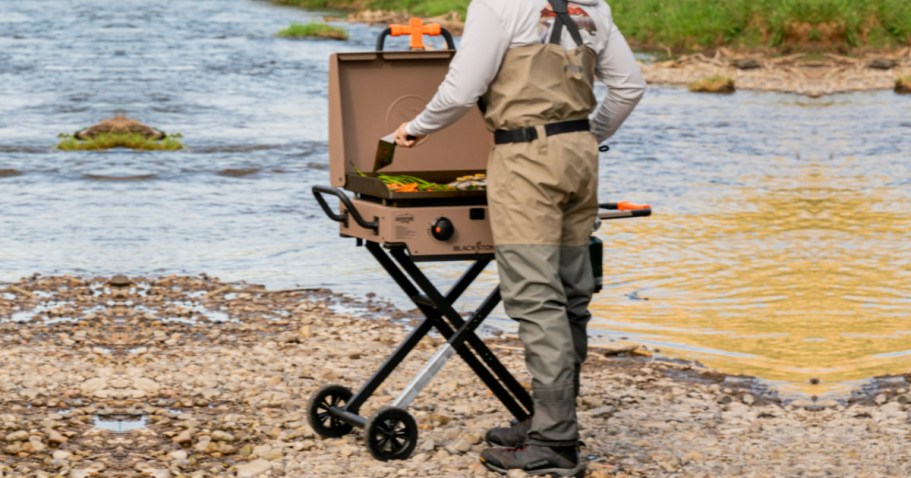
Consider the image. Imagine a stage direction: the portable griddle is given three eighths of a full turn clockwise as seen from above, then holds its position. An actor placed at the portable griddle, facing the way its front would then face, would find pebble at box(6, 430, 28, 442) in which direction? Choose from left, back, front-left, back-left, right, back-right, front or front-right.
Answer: front

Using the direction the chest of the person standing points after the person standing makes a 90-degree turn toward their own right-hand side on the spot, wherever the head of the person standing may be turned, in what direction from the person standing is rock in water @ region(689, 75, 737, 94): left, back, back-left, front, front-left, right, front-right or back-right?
front-left

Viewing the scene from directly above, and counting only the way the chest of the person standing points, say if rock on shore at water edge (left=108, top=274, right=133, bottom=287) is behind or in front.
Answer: in front

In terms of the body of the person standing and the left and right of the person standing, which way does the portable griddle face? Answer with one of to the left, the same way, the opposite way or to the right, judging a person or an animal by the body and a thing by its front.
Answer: the opposite way

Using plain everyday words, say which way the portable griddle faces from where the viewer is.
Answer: facing the viewer and to the right of the viewer

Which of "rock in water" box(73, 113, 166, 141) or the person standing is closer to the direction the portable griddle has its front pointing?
the person standing

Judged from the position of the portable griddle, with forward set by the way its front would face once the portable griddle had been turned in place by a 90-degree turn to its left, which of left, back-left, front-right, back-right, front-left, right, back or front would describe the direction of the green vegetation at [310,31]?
front-left

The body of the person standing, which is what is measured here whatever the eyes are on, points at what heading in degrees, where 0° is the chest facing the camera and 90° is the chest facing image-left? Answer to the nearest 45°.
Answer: approximately 135°
